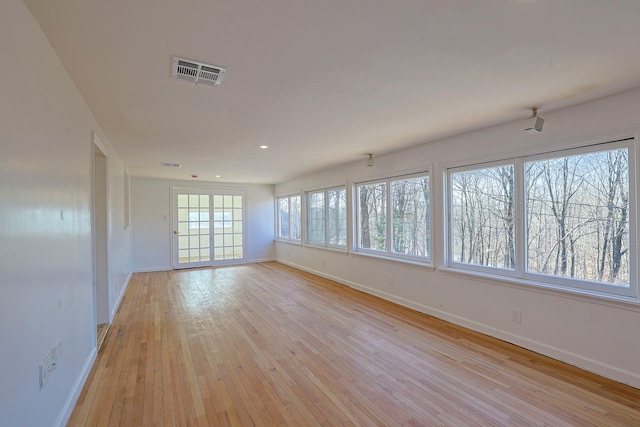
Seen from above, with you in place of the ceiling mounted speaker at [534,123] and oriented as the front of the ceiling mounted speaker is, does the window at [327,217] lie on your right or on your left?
on your right

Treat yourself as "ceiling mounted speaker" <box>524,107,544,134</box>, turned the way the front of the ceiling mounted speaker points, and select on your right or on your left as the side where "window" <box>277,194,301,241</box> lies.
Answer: on your right

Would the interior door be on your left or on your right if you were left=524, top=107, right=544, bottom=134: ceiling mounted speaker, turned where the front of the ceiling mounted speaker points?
on your right
